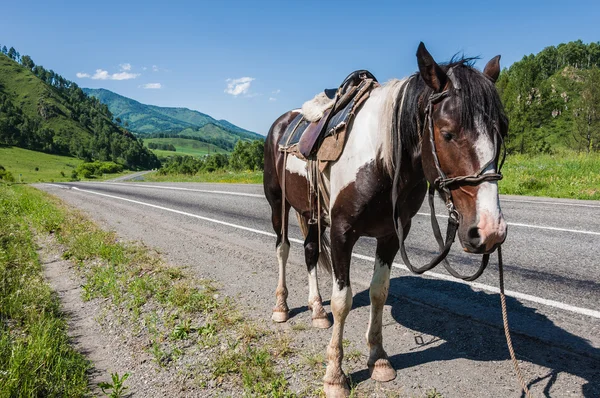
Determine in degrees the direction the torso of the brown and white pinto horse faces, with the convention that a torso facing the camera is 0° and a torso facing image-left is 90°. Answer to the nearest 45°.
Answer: approximately 315°

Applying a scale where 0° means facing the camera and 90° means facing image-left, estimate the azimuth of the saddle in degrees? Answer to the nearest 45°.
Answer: approximately 315°
